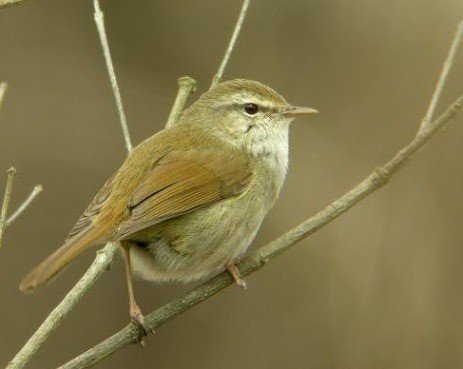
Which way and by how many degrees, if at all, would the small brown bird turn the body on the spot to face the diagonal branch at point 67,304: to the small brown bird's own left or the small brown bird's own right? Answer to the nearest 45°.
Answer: approximately 135° to the small brown bird's own right

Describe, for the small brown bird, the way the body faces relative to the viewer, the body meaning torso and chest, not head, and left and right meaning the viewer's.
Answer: facing to the right of the viewer

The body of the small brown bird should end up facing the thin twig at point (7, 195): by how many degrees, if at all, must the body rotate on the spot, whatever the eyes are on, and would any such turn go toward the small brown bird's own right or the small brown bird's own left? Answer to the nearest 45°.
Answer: approximately 135° to the small brown bird's own right

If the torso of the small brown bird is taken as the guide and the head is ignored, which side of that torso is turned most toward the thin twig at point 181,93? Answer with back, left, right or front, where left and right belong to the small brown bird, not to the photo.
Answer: left
